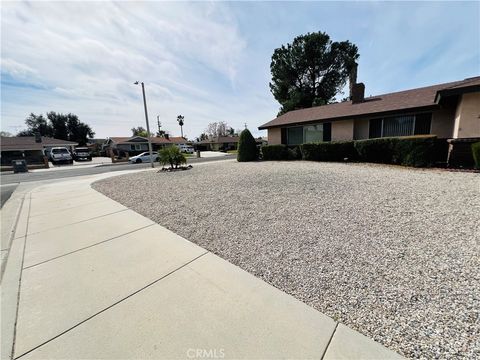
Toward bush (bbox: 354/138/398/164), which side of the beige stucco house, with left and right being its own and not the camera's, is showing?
front

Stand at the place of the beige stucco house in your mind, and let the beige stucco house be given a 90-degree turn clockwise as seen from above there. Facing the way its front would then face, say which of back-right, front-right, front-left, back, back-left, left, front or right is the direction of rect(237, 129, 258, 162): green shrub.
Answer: front-left

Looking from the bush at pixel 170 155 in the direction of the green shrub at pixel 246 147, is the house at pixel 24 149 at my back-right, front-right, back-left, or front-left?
back-left

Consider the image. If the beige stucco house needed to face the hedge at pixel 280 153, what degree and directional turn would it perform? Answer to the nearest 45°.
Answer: approximately 45° to its right

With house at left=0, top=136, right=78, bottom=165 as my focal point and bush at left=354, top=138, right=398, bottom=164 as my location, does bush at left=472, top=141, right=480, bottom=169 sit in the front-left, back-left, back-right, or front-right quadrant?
back-left

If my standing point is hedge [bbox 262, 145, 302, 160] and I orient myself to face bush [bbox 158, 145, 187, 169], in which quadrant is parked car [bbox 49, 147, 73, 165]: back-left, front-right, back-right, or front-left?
front-right

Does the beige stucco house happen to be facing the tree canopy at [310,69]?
no

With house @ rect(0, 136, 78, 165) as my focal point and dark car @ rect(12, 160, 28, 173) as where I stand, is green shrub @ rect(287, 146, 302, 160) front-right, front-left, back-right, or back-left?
back-right

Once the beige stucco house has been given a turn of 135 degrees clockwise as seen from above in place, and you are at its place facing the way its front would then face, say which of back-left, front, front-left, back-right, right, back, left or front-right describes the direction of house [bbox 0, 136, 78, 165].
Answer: left

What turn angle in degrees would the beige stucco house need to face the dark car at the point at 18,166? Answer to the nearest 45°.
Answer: approximately 45° to its right

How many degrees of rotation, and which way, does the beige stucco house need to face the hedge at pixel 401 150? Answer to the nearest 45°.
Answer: approximately 45° to its left

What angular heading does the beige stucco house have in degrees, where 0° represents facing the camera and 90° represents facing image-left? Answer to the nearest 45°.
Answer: approximately 45°
